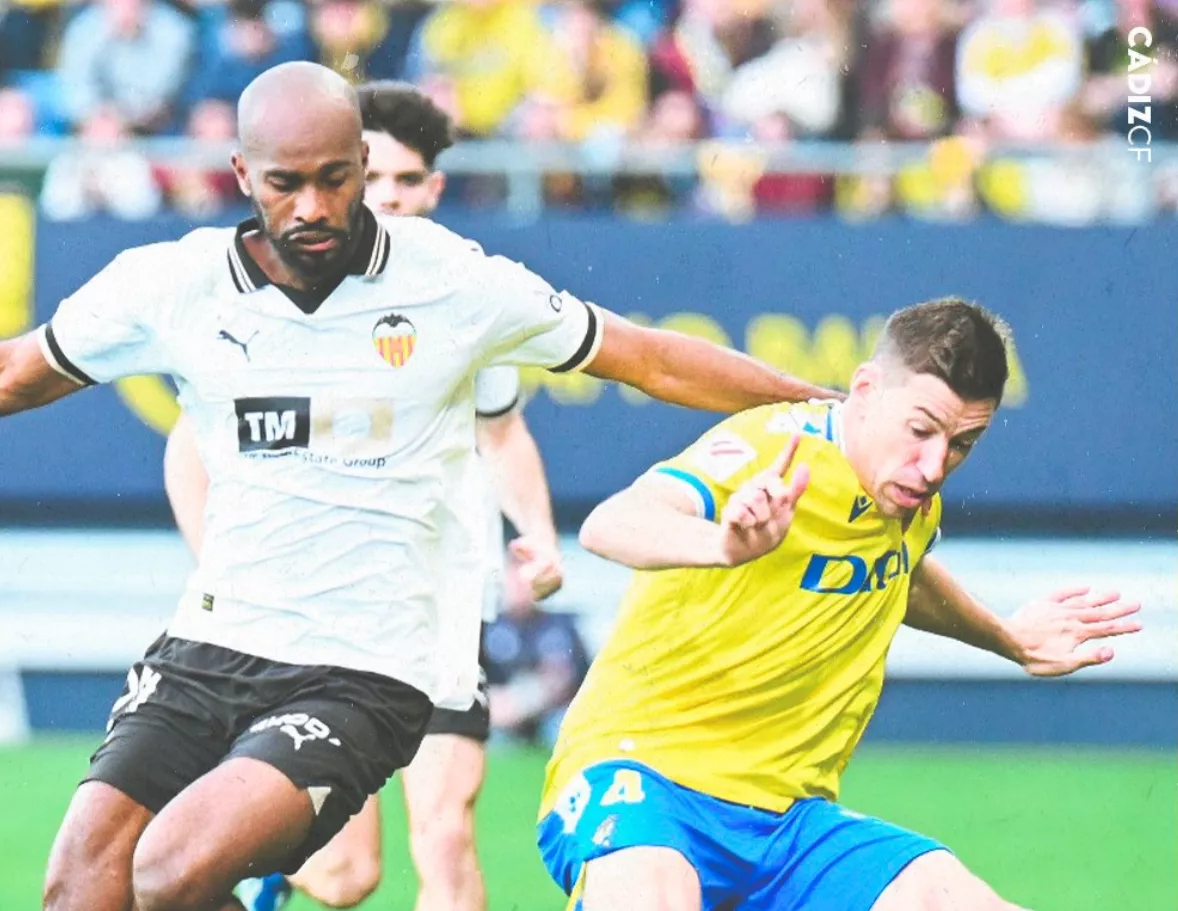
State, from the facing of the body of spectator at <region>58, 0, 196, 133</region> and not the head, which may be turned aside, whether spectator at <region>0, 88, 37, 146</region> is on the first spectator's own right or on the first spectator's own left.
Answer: on the first spectator's own right

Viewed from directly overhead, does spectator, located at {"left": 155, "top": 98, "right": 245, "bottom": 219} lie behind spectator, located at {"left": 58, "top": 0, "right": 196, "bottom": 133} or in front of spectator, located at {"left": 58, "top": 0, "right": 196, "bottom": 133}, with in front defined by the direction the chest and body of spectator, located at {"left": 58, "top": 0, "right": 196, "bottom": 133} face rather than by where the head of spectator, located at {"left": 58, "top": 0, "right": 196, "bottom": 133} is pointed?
in front

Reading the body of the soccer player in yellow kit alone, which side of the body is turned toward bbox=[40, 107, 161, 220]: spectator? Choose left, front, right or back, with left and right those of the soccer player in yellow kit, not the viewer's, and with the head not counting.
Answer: back

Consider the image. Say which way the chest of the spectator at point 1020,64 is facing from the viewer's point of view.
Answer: toward the camera

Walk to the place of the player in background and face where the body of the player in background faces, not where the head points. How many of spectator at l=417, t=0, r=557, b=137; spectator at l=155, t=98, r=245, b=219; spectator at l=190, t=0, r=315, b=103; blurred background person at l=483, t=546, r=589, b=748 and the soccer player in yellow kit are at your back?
4

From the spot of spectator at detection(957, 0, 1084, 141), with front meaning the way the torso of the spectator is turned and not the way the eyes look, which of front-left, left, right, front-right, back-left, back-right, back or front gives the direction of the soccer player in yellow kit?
front

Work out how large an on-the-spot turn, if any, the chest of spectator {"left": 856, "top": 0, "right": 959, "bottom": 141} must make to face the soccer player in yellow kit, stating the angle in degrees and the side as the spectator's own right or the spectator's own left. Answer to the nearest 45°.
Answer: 0° — they already face them

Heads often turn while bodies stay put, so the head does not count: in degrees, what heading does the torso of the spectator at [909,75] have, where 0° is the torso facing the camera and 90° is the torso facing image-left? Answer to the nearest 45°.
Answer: approximately 0°

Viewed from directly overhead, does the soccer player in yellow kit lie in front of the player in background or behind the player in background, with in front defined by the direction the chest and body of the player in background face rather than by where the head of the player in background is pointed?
in front

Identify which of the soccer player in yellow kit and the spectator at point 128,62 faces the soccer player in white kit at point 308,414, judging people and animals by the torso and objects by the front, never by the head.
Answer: the spectator

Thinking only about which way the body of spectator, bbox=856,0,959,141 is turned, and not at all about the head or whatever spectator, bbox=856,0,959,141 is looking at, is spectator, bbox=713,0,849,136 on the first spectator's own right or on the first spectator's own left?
on the first spectator's own right

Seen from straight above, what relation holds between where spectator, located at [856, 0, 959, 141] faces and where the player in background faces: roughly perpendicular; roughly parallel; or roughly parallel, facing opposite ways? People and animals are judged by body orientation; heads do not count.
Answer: roughly parallel

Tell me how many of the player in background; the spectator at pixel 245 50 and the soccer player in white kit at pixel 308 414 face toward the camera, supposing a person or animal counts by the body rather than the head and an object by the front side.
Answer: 3

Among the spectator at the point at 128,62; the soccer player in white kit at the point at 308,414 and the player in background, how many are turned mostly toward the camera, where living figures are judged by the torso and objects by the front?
3
